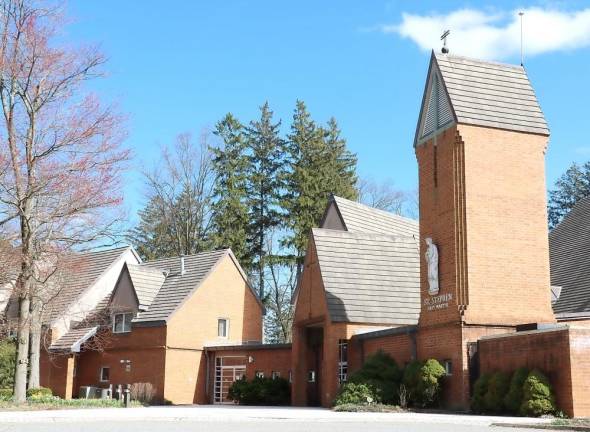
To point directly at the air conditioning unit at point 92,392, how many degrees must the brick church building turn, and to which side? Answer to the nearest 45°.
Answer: approximately 90° to its right

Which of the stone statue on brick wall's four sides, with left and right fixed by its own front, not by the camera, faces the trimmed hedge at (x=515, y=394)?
left

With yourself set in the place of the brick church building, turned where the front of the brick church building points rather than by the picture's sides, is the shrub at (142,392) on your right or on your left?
on your right

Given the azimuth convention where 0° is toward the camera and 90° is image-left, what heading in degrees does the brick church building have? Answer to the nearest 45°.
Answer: approximately 45°

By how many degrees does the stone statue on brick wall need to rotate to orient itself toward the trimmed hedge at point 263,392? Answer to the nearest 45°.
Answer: approximately 90° to its right

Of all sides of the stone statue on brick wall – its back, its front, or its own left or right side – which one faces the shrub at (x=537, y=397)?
left

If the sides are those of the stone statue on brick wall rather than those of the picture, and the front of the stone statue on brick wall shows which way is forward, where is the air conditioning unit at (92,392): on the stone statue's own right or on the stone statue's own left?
on the stone statue's own right

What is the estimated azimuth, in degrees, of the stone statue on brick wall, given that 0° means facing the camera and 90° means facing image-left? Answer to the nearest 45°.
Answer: approximately 45°

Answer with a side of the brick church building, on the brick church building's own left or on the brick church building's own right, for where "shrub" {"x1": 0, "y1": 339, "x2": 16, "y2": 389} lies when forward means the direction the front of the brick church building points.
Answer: on the brick church building's own right

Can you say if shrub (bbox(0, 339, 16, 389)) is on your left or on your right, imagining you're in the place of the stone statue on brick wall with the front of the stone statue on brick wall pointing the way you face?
on your right
